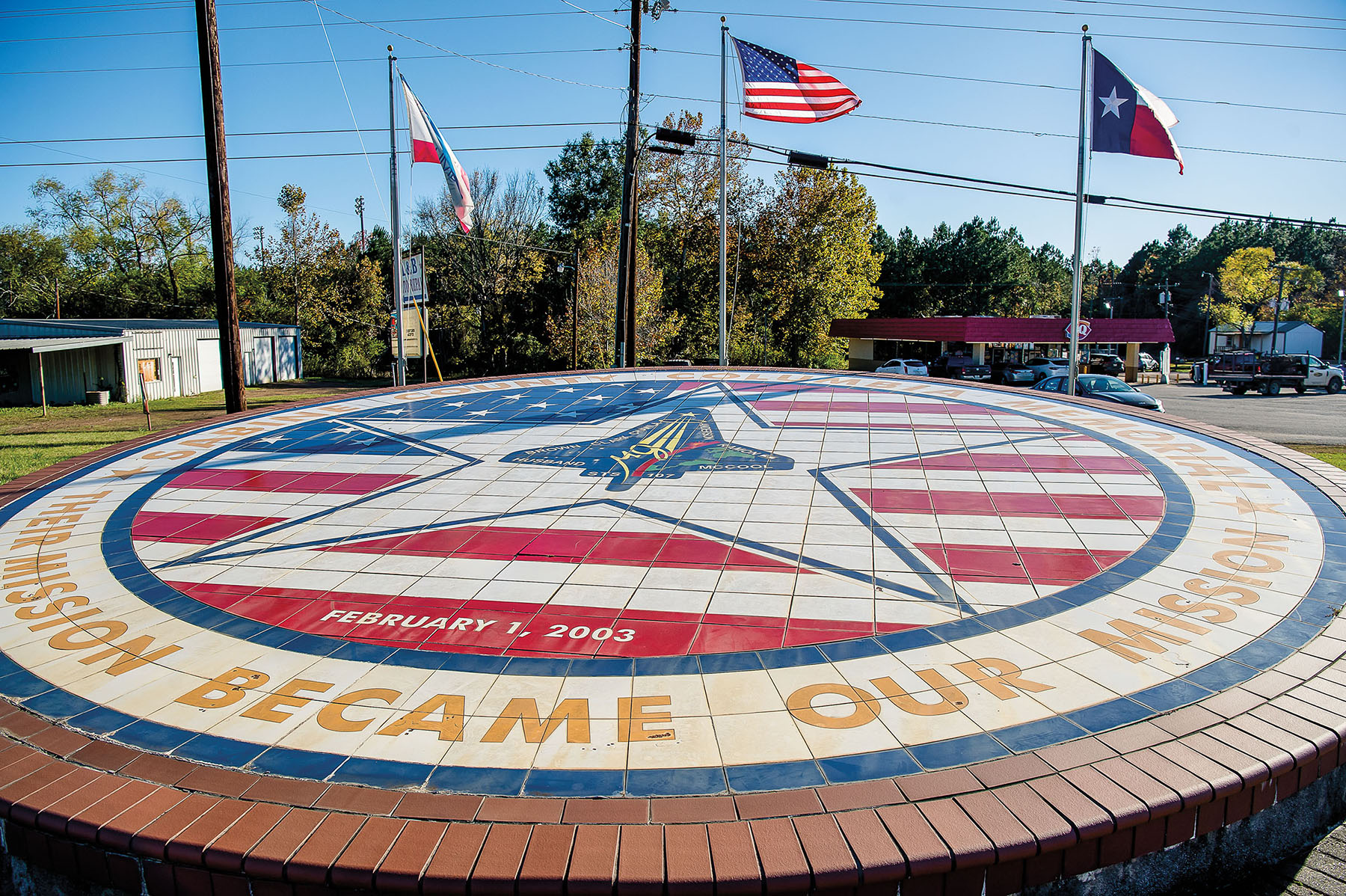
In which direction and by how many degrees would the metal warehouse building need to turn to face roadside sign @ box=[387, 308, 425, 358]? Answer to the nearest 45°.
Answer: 0° — it already faces it

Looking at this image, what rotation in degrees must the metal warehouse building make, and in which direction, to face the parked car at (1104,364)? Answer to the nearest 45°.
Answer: approximately 45° to its left

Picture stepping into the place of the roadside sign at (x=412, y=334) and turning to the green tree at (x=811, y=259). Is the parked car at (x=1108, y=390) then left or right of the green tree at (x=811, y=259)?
right

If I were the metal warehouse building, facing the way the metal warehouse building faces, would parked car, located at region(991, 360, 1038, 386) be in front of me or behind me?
in front

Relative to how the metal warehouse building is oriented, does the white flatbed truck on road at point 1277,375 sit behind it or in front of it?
in front

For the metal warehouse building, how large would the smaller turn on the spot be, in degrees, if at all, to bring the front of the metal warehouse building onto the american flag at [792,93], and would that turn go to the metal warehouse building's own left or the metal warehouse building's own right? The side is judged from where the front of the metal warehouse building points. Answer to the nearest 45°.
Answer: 0° — it already faces it

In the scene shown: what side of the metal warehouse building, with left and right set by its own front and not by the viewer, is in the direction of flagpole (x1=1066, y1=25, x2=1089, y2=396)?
front
